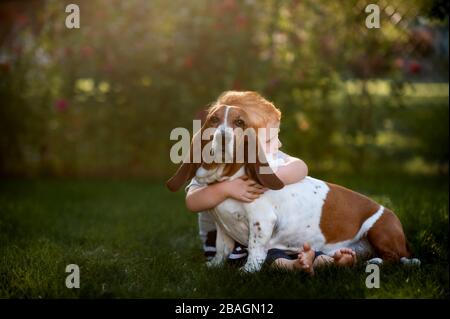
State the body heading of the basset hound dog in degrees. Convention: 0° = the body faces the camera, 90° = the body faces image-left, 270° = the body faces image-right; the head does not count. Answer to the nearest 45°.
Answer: approximately 45°
